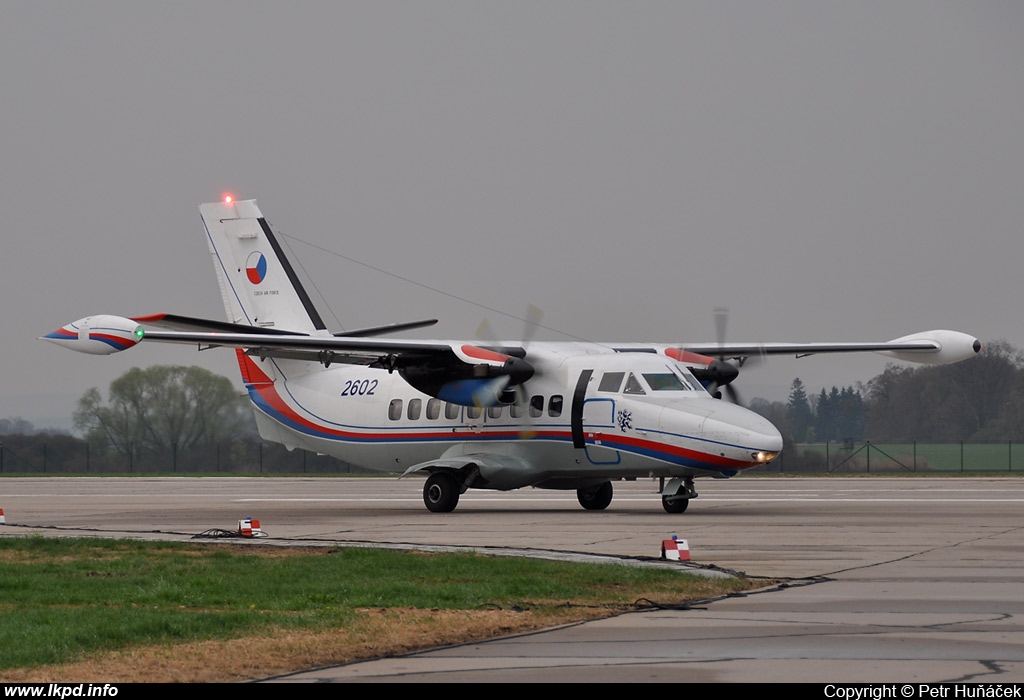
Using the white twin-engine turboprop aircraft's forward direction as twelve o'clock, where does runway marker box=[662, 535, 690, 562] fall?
The runway marker is roughly at 1 o'clock from the white twin-engine turboprop aircraft.

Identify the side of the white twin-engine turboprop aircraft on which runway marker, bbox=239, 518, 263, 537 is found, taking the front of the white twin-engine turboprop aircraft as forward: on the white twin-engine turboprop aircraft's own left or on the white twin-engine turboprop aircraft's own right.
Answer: on the white twin-engine turboprop aircraft's own right

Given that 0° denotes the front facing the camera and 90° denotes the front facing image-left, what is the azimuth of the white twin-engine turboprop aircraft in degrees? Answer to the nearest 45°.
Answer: approximately 315°
